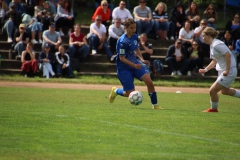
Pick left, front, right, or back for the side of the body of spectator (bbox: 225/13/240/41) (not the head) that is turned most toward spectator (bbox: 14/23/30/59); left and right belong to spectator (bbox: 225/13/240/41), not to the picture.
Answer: right

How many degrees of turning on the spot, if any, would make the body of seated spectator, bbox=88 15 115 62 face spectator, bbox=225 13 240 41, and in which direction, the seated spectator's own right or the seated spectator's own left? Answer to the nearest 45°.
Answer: approximately 90° to the seated spectator's own left

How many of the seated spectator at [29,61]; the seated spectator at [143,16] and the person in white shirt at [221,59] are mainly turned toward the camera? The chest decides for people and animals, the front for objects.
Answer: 2

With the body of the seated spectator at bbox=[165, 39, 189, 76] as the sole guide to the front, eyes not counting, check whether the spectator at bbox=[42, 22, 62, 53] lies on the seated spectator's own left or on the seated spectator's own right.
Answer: on the seated spectator's own right

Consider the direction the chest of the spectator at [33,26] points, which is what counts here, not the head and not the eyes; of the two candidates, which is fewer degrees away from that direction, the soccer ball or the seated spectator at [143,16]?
the soccer ball
